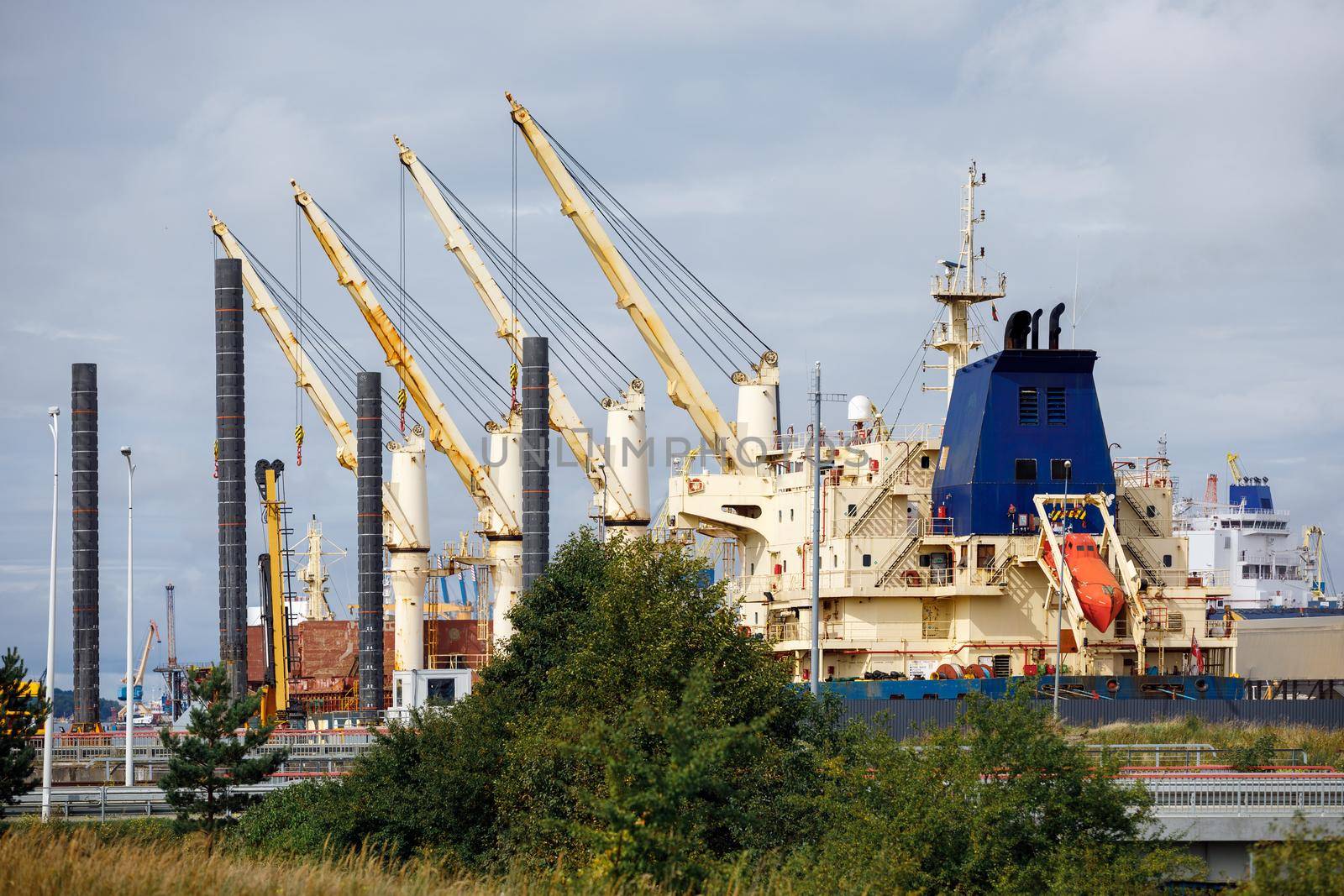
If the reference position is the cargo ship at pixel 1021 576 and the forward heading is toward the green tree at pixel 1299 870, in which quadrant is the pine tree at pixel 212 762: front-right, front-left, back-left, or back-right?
front-right

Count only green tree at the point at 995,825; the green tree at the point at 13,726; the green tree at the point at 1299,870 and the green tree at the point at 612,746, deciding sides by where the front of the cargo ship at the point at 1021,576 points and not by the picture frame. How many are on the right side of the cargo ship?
0

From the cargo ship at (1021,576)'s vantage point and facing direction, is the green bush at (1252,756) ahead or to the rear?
to the rear

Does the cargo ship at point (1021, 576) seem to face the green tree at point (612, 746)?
no

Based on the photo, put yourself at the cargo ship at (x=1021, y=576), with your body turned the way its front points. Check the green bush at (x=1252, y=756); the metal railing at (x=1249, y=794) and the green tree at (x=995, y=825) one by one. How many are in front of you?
0

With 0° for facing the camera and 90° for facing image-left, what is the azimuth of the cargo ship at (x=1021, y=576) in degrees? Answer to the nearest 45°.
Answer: approximately 135°

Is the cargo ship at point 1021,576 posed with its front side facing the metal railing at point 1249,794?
no

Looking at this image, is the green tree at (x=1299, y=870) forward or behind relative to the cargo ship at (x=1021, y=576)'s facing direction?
behind

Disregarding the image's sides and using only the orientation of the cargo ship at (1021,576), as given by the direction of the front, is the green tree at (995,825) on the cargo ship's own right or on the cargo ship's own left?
on the cargo ship's own left

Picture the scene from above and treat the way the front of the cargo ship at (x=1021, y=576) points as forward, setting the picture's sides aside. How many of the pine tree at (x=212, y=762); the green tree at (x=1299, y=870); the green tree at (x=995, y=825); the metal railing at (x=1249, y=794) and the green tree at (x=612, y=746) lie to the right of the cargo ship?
0

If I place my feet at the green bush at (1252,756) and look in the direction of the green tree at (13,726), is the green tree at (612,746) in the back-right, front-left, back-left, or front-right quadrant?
front-left

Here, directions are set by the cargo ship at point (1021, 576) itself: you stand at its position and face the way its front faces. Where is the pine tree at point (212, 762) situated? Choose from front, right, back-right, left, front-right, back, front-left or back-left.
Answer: left

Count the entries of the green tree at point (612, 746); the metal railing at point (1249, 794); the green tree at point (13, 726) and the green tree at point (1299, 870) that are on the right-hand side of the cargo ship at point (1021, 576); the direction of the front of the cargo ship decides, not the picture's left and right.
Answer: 0

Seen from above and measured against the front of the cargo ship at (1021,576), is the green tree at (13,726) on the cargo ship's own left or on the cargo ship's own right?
on the cargo ship's own left
